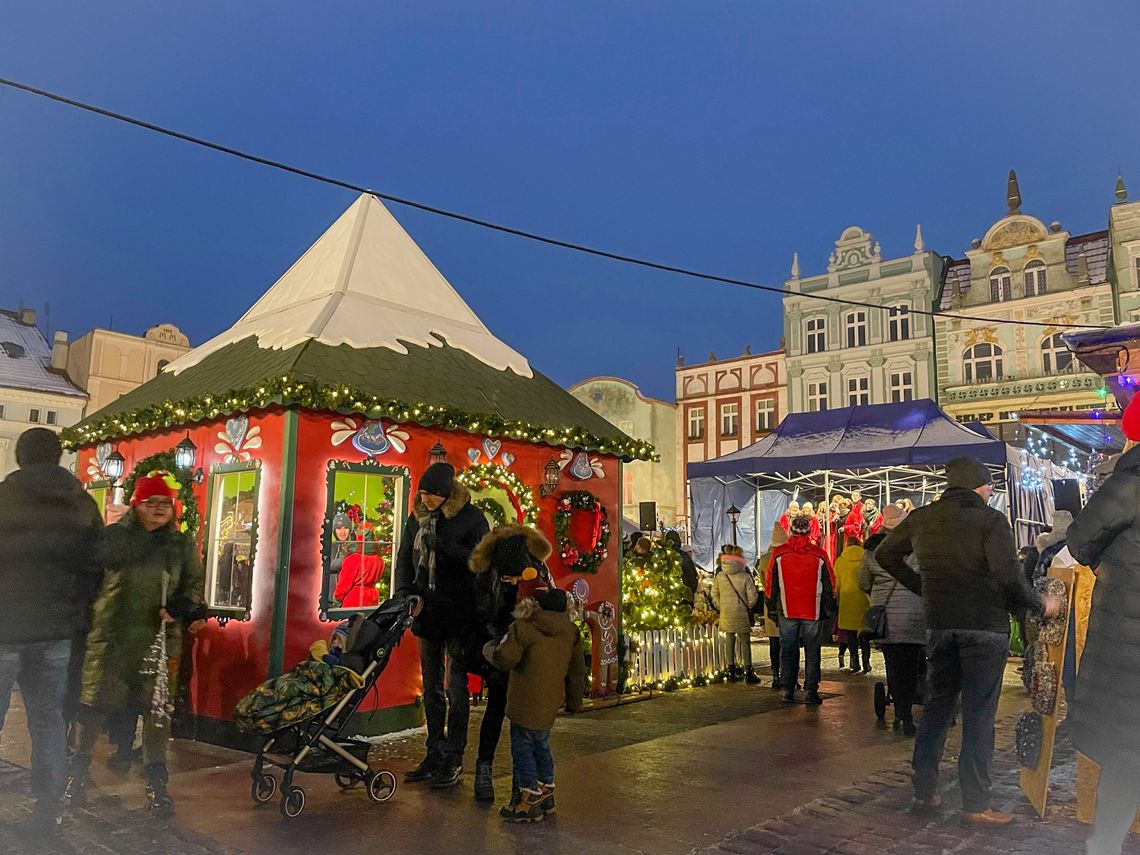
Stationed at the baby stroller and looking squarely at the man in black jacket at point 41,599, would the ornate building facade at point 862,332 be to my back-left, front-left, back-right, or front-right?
back-right

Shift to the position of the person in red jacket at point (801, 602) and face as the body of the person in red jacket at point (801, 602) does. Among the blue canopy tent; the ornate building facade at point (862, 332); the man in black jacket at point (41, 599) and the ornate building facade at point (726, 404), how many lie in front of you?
3

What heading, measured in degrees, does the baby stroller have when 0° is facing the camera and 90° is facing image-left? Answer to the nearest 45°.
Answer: approximately 45°

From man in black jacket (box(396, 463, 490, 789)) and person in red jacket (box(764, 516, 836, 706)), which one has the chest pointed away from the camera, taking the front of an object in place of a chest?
the person in red jacket

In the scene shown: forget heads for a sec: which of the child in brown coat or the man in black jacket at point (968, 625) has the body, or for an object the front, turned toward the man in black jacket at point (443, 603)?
the child in brown coat

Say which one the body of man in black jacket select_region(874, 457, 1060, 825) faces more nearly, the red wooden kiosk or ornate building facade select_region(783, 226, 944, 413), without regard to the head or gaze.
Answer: the ornate building facade

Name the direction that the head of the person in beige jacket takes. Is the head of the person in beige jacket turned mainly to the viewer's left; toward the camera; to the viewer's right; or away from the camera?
away from the camera

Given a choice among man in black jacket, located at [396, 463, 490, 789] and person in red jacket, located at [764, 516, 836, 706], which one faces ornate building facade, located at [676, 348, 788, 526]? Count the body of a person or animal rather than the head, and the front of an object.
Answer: the person in red jacket

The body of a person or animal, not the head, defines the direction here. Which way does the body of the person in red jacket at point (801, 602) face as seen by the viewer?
away from the camera

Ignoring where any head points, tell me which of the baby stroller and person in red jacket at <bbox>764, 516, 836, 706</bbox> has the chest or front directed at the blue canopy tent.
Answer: the person in red jacket

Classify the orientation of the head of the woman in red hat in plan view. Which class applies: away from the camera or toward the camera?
toward the camera

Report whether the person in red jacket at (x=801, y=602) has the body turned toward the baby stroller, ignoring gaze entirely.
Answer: no

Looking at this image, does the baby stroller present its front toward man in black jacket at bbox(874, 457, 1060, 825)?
no

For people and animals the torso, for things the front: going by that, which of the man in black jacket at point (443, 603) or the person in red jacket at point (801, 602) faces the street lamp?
the person in red jacket

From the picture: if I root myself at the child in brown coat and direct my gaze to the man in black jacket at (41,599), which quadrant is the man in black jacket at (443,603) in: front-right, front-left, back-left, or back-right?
front-right

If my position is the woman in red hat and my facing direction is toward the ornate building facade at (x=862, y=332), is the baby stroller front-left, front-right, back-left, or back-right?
front-right

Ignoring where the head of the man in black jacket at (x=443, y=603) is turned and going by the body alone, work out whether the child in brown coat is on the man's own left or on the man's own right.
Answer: on the man's own left

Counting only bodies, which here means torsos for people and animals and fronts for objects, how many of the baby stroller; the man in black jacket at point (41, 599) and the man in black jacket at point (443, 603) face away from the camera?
1

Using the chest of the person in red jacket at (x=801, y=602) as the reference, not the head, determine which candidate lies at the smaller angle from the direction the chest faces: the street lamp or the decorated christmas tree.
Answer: the street lamp

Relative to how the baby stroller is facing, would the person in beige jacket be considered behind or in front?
behind

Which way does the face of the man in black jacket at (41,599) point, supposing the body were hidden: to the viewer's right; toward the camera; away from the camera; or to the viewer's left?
away from the camera

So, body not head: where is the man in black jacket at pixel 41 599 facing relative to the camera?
away from the camera

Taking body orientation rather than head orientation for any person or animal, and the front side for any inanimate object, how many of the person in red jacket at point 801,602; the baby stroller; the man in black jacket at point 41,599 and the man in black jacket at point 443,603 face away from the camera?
2
